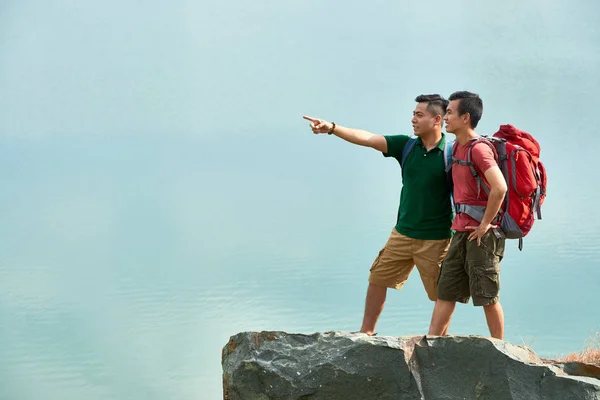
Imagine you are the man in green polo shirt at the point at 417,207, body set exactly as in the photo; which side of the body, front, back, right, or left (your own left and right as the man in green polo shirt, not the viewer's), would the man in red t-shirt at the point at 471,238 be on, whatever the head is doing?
left

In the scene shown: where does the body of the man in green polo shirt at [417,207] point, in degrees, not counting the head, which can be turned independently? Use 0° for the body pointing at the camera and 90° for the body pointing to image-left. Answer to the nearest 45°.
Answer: approximately 45°

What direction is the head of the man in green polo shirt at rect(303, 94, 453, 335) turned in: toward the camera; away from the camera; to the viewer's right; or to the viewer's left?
to the viewer's left

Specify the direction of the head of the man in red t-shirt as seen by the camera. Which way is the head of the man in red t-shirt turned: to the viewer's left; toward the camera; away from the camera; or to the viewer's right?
to the viewer's left
